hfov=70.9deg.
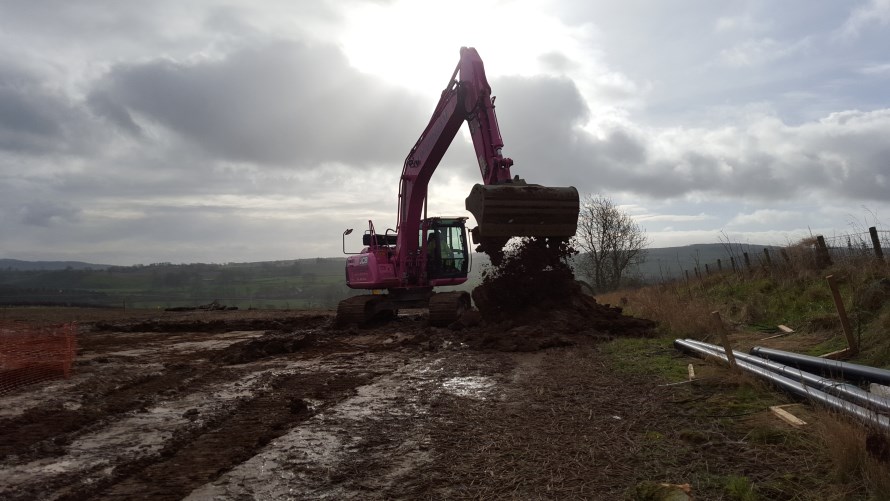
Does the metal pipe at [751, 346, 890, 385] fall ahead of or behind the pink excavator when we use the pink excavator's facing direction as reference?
ahead

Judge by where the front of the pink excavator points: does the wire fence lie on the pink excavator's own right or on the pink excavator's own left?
on the pink excavator's own left

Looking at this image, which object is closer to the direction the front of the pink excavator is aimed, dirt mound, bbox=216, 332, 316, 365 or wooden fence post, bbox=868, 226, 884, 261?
the wooden fence post

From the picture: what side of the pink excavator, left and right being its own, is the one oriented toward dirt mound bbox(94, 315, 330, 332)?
back

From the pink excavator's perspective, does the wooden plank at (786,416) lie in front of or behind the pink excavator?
in front

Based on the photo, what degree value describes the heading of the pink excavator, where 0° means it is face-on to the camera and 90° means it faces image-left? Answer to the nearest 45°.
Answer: approximately 315°

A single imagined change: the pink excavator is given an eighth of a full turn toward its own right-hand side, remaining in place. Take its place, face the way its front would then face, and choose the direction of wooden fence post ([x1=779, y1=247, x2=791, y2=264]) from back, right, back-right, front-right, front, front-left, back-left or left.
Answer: left

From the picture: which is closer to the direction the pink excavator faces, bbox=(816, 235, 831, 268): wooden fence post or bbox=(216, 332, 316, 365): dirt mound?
the wooden fence post

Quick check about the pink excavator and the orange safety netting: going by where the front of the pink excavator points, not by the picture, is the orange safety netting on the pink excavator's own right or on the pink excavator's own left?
on the pink excavator's own right

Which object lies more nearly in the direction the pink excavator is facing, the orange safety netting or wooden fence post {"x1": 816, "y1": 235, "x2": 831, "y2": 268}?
the wooden fence post

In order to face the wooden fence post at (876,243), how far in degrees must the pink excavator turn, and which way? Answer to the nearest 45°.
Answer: approximately 45° to its left
